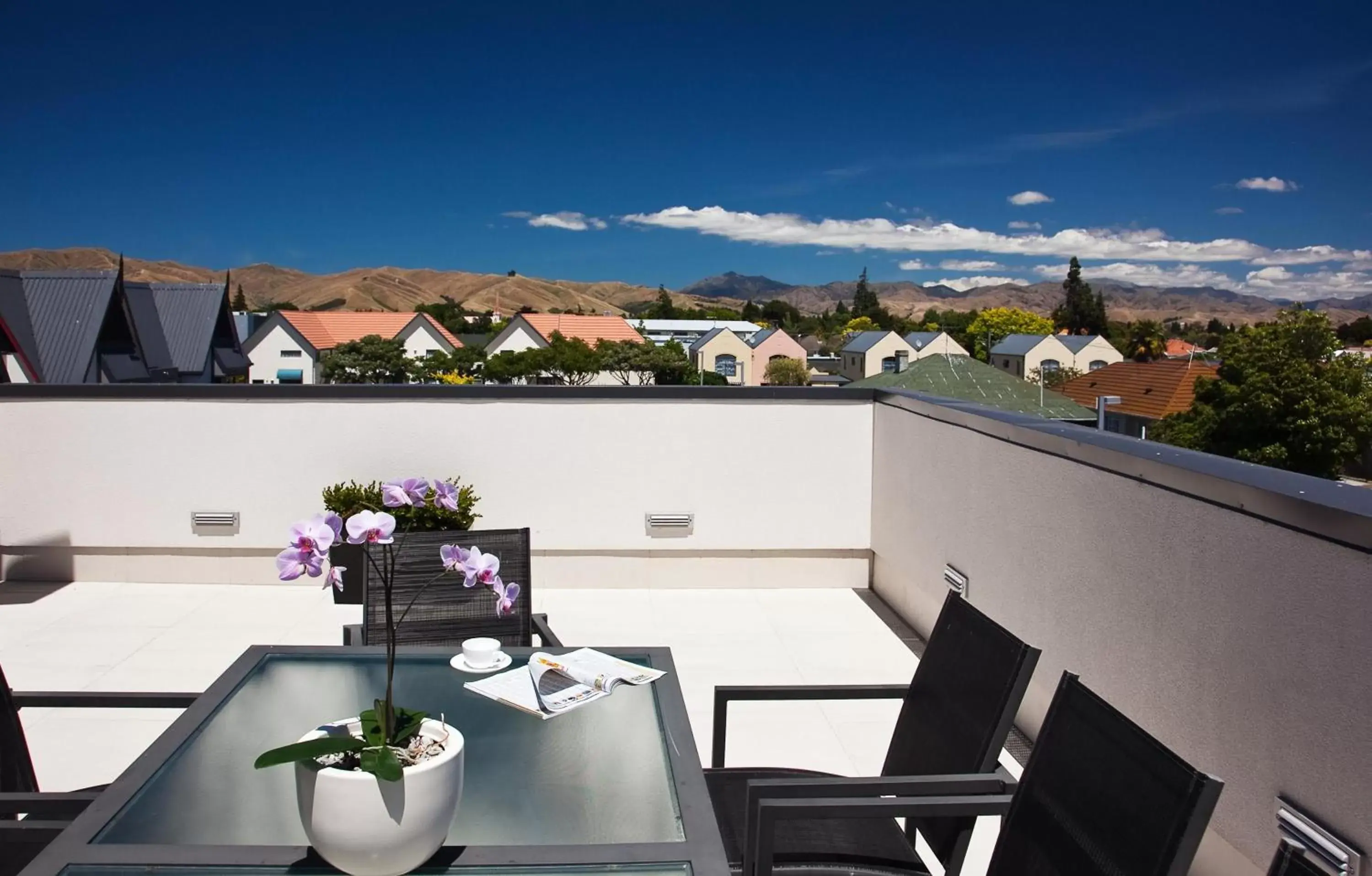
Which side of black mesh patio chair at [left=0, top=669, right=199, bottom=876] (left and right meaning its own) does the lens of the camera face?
right

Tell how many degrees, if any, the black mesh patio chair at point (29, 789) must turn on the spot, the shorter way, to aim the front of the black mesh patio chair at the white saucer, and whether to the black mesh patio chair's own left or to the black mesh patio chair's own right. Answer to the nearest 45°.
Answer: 0° — it already faces it

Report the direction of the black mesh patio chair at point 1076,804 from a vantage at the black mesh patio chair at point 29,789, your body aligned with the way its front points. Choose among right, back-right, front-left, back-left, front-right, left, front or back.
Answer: front-right

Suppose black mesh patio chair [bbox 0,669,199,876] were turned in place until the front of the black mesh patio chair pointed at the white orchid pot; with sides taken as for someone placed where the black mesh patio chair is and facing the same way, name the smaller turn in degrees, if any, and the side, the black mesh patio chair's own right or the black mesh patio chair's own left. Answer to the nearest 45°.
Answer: approximately 45° to the black mesh patio chair's own right

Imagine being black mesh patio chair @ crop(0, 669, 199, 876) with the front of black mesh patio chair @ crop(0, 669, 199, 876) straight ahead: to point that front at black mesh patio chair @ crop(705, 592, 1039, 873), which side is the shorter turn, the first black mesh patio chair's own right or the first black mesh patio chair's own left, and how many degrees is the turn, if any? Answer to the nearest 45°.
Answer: approximately 45° to the first black mesh patio chair's own right

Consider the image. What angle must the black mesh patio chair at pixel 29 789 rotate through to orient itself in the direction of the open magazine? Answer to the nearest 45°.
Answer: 0° — it already faces it

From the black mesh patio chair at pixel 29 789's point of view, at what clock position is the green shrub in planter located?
The green shrub in planter is roughly at 10 o'clock from the black mesh patio chair.

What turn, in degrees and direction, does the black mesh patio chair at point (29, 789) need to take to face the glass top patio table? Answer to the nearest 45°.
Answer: approximately 45° to its right
